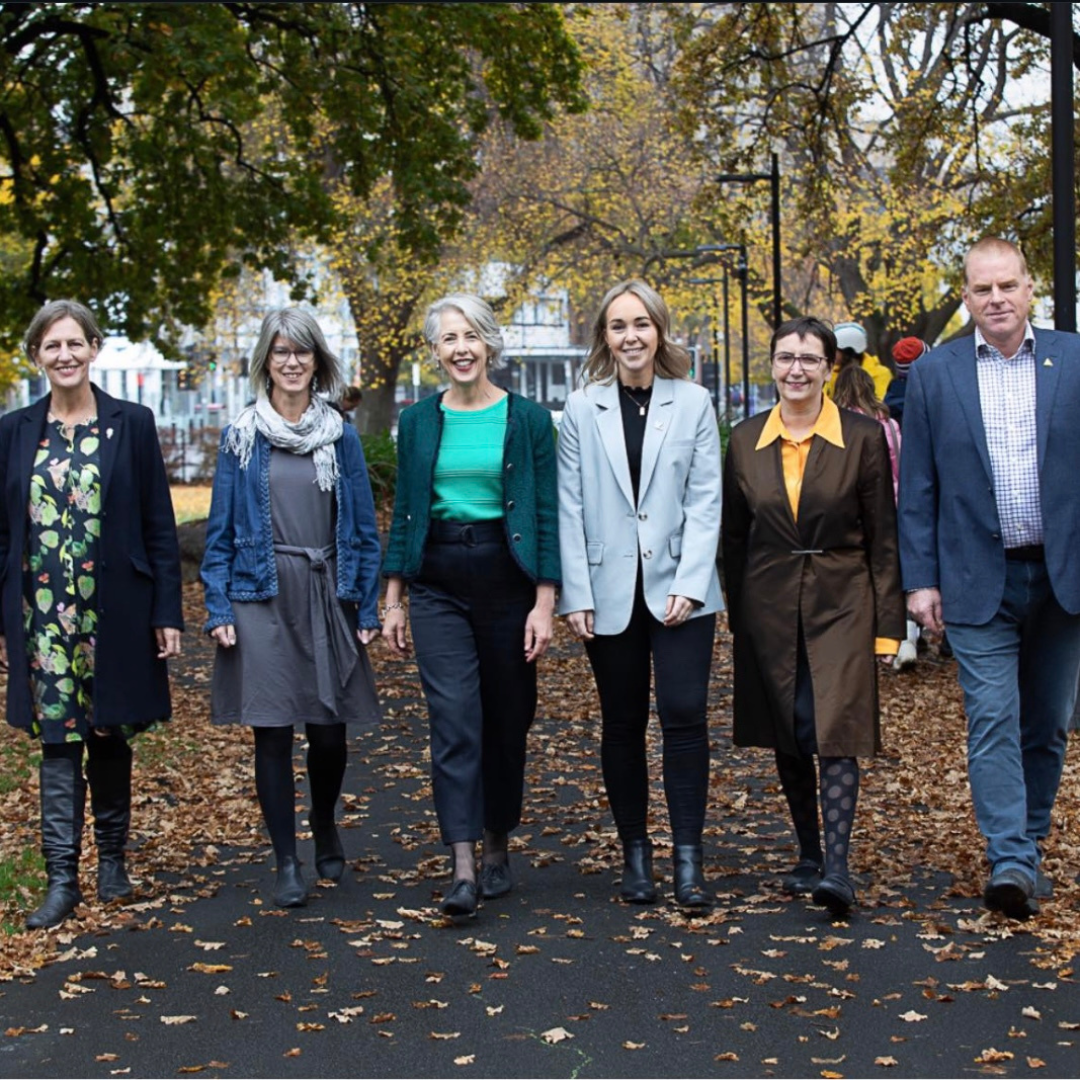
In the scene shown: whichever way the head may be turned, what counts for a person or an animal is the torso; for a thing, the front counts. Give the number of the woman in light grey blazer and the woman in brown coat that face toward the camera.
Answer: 2

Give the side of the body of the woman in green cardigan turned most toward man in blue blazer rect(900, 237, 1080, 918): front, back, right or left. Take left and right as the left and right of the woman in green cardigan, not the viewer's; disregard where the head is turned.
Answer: left

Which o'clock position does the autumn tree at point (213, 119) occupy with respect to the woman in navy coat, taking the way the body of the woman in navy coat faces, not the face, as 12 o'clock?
The autumn tree is roughly at 6 o'clock from the woman in navy coat.

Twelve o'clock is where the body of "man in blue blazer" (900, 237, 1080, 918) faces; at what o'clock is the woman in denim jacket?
The woman in denim jacket is roughly at 3 o'clock from the man in blue blazer.

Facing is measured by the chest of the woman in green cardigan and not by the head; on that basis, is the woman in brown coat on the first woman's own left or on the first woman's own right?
on the first woman's own left

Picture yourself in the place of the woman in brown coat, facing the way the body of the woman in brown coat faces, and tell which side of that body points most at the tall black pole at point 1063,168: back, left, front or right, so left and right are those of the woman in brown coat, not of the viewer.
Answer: back

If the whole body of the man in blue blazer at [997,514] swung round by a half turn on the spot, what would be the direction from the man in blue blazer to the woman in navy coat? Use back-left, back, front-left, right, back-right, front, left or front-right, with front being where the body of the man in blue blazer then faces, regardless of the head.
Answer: left

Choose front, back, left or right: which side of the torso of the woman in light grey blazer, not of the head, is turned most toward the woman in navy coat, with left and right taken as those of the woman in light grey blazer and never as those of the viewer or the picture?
right

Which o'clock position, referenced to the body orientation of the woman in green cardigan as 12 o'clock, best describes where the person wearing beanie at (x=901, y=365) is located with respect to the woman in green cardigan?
The person wearing beanie is roughly at 7 o'clock from the woman in green cardigan.

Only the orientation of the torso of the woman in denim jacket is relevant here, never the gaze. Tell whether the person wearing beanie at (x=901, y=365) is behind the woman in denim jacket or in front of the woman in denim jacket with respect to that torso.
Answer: behind

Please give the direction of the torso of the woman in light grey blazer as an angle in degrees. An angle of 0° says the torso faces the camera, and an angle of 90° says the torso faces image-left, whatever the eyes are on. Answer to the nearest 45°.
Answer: approximately 0°
